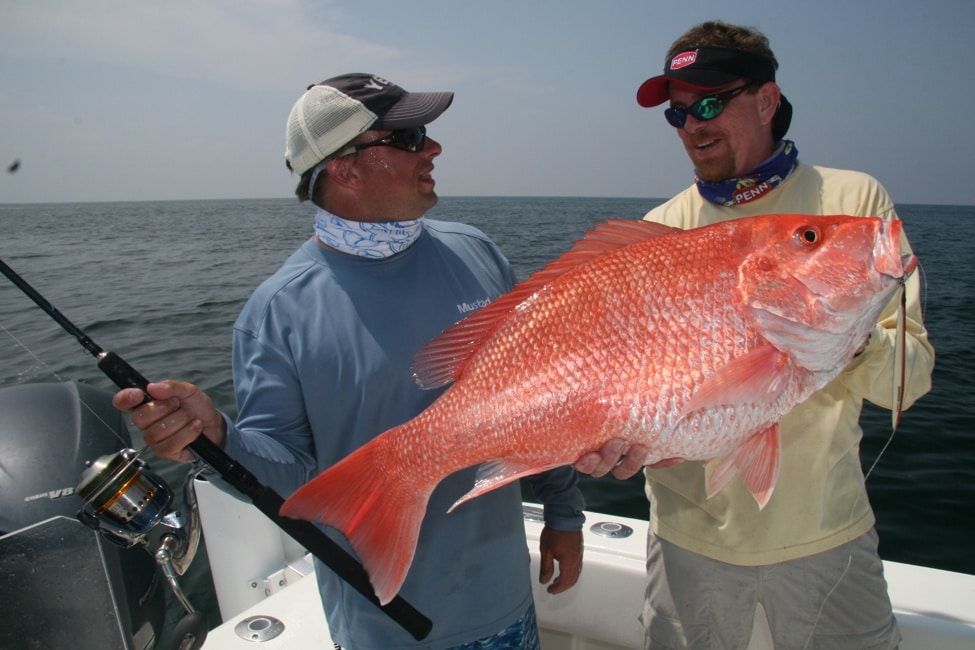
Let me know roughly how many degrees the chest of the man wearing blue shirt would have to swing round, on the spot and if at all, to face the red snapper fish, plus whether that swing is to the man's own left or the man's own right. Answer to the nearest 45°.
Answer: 0° — they already face it

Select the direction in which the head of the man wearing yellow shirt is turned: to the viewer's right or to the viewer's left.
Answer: to the viewer's left

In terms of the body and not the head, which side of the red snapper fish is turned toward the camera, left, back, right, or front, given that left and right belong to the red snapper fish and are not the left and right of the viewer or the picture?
right

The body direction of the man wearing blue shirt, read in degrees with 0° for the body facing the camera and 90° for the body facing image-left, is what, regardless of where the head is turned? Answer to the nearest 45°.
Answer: approximately 315°

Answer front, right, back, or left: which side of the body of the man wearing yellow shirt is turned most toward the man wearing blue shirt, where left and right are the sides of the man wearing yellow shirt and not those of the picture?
right

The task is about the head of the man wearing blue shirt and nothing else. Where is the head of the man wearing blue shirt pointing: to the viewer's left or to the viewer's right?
to the viewer's right

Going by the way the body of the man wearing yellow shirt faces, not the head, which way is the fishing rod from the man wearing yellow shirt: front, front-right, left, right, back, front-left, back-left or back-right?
front-right
